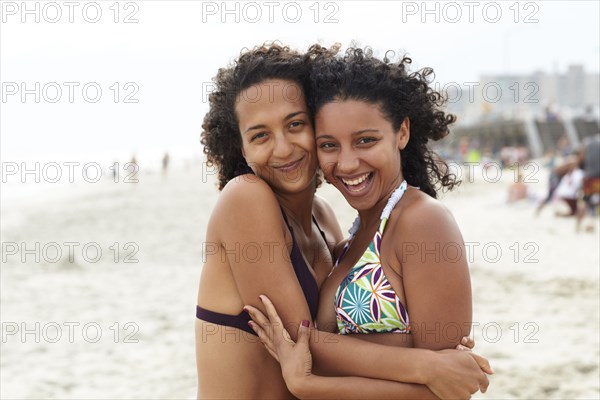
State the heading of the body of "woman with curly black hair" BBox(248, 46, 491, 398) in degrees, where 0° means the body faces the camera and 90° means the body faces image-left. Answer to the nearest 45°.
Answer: approximately 45°
